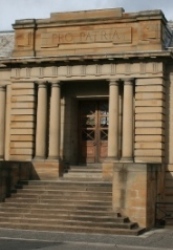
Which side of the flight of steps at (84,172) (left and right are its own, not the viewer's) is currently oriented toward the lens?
front
